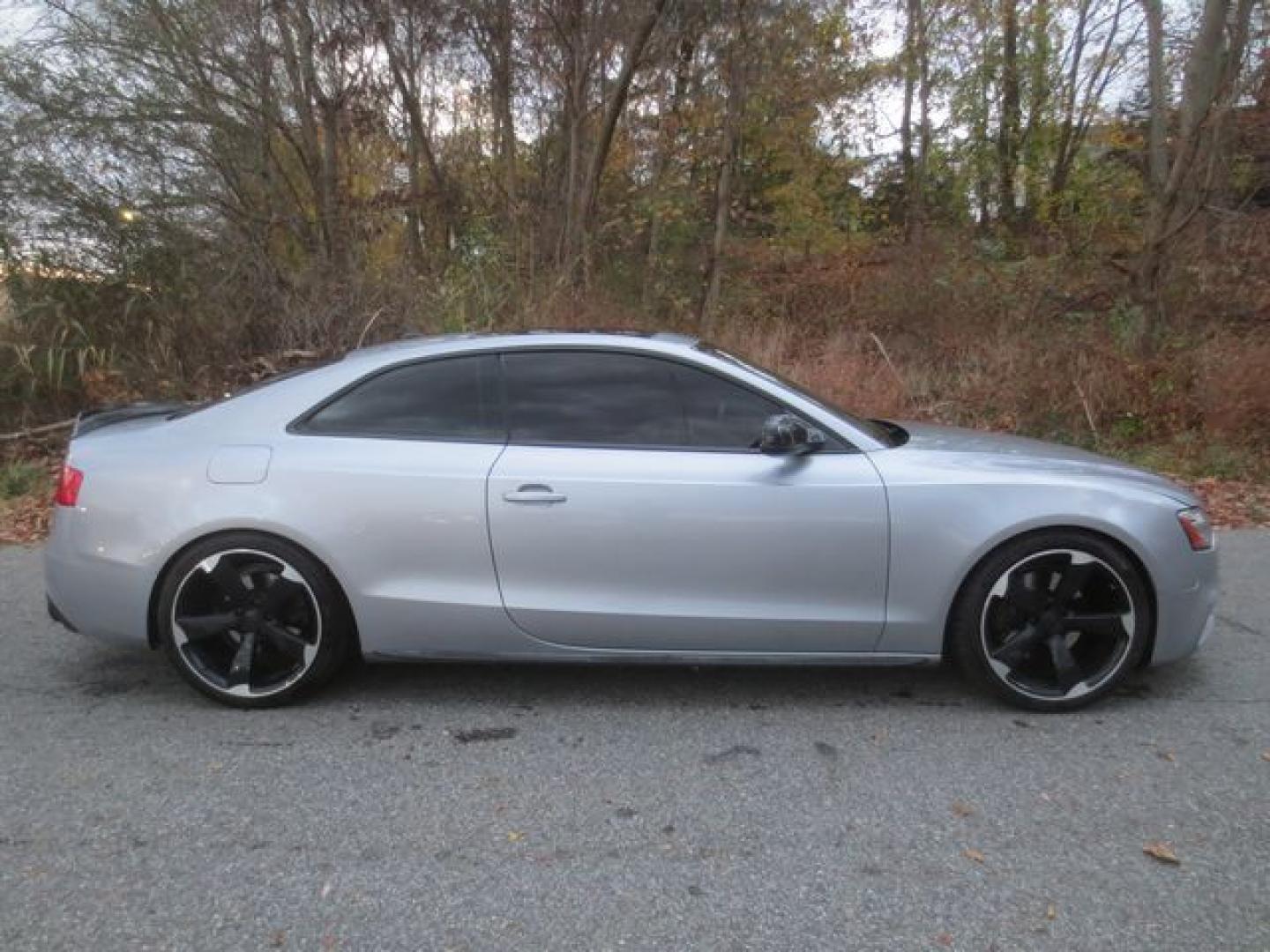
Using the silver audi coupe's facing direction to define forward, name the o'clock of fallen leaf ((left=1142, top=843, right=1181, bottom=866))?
The fallen leaf is roughly at 1 o'clock from the silver audi coupe.

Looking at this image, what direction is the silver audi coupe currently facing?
to the viewer's right
